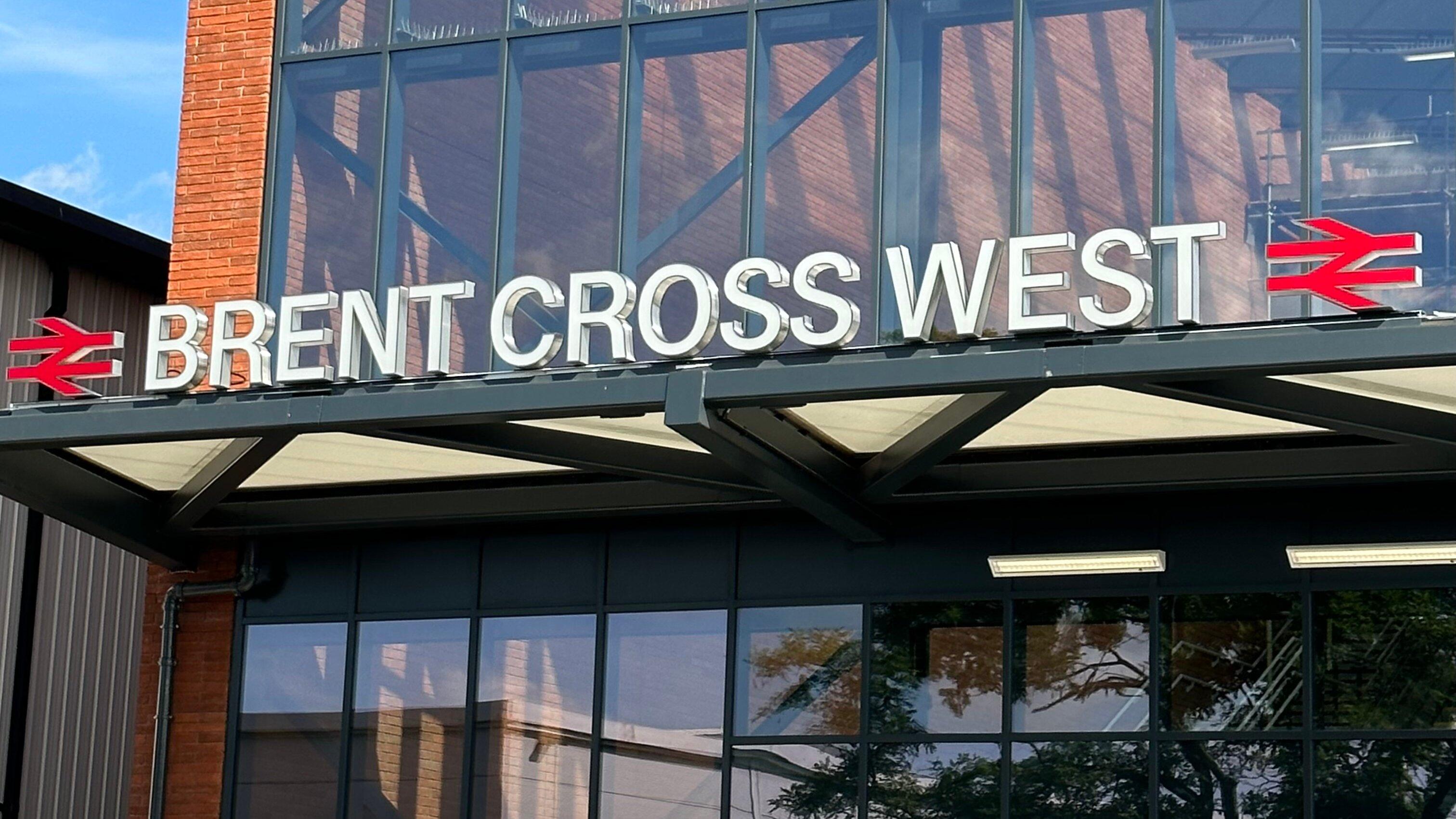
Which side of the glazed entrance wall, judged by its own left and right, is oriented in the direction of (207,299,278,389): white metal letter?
right

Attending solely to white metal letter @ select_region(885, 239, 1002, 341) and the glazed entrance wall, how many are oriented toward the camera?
2

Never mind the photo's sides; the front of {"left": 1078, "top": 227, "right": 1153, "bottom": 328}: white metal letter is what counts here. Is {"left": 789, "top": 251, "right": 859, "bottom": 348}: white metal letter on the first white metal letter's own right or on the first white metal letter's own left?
on the first white metal letter's own right

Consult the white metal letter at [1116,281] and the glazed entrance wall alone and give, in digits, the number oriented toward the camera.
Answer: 2

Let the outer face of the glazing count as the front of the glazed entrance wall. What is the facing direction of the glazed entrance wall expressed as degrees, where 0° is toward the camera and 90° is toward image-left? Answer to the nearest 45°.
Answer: approximately 0°

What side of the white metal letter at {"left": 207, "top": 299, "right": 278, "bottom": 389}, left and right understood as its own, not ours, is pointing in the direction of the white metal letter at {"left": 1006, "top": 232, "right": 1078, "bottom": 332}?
left

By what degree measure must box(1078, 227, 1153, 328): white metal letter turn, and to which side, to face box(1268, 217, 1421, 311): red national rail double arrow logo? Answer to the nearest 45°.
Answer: approximately 90° to its left

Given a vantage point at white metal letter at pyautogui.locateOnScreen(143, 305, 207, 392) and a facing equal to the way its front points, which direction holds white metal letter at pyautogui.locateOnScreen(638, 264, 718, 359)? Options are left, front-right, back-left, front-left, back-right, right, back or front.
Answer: left

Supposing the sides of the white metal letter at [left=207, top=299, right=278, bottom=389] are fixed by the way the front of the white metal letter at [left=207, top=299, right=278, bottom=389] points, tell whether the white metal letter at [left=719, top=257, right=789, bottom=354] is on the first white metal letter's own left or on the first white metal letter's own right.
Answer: on the first white metal letter's own left

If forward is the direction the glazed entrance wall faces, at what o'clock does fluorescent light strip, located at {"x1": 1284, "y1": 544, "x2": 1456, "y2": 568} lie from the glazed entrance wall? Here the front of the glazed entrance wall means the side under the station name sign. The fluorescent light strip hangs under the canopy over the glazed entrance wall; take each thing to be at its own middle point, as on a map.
The fluorescent light strip is roughly at 10 o'clock from the glazed entrance wall.

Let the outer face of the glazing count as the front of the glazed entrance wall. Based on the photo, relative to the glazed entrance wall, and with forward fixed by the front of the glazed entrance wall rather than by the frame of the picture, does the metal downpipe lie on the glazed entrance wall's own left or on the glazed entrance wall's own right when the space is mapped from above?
on the glazed entrance wall's own right

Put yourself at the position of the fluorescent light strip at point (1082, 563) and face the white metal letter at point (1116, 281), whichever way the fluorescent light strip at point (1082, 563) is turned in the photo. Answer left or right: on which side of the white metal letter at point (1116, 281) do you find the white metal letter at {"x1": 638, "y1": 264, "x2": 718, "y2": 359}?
right
